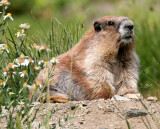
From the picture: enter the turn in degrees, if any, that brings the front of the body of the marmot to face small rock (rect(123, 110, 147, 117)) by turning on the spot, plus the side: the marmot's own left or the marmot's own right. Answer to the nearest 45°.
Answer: approximately 45° to the marmot's own right

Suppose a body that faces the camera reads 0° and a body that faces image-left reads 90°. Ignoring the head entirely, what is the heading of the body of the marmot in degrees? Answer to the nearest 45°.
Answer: approximately 315°
